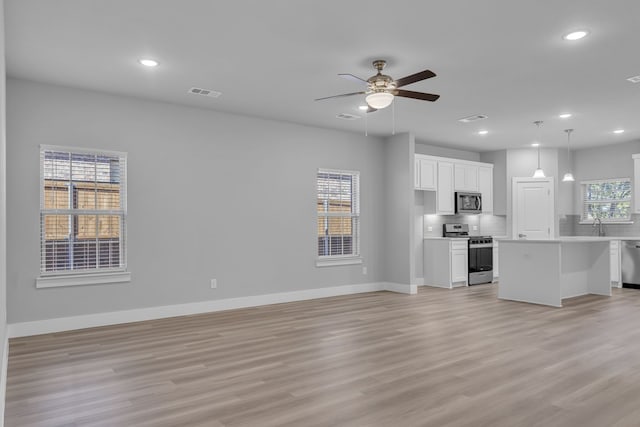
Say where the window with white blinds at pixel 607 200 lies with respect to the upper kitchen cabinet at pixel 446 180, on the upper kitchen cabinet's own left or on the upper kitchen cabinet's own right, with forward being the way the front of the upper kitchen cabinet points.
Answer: on the upper kitchen cabinet's own left

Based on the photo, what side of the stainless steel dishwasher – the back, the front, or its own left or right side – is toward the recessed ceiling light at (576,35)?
front

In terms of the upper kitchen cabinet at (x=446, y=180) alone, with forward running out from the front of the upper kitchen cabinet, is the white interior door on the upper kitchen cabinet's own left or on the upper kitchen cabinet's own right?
on the upper kitchen cabinet's own left

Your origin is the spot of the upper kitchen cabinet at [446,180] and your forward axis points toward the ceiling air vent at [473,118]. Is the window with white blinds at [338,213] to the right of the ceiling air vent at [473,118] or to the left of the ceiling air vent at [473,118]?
right

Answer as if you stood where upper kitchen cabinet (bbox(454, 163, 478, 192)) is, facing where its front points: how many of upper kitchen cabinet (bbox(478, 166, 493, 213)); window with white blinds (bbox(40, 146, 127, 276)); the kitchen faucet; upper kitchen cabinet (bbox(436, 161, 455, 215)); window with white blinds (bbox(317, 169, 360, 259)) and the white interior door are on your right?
3

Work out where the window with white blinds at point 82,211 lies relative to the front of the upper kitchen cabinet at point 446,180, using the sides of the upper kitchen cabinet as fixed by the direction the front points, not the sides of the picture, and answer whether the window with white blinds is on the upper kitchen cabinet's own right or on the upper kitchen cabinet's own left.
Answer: on the upper kitchen cabinet's own right

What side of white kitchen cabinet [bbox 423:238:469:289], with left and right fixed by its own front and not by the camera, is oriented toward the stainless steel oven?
left

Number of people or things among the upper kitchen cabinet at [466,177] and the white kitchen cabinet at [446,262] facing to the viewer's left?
0

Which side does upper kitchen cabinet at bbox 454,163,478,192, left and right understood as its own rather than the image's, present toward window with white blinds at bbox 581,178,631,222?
left

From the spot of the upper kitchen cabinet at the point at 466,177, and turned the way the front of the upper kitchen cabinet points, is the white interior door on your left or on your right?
on your left

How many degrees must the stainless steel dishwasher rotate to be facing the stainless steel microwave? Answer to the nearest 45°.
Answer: approximately 90° to its right

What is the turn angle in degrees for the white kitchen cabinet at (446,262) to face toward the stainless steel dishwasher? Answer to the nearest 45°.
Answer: approximately 45° to its left

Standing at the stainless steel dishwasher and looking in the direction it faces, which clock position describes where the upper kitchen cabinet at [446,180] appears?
The upper kitchen cabinet is roughly at 2 o'clock from the stainless steel dishwasher.

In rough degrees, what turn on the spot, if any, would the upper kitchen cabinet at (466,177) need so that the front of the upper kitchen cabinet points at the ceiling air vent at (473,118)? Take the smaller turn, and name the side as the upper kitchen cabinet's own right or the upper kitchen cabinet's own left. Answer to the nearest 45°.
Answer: approximately 45° to the upper kitchen cabinet's own right
